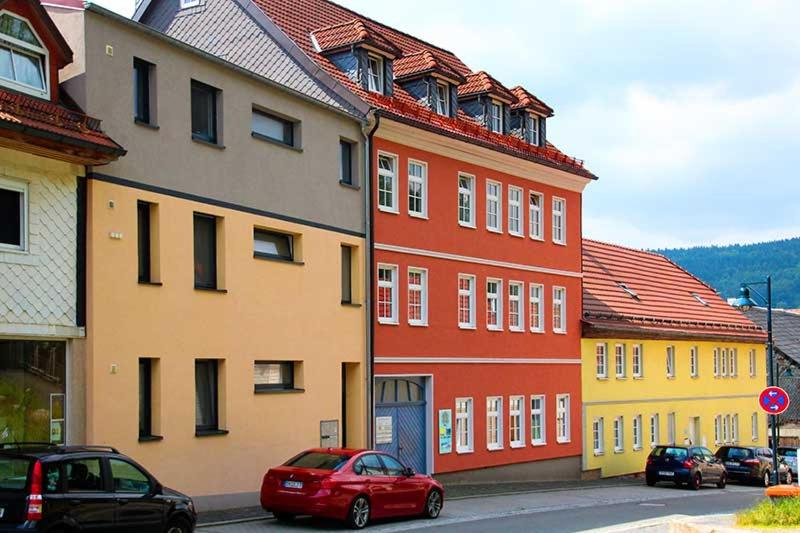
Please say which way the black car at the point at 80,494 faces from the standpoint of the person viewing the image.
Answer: facing away from the viewer and to the right of the viewer

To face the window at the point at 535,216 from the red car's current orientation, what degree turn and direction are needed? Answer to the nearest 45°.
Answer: approximately 45° to its left

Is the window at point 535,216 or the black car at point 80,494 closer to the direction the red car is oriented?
the window
